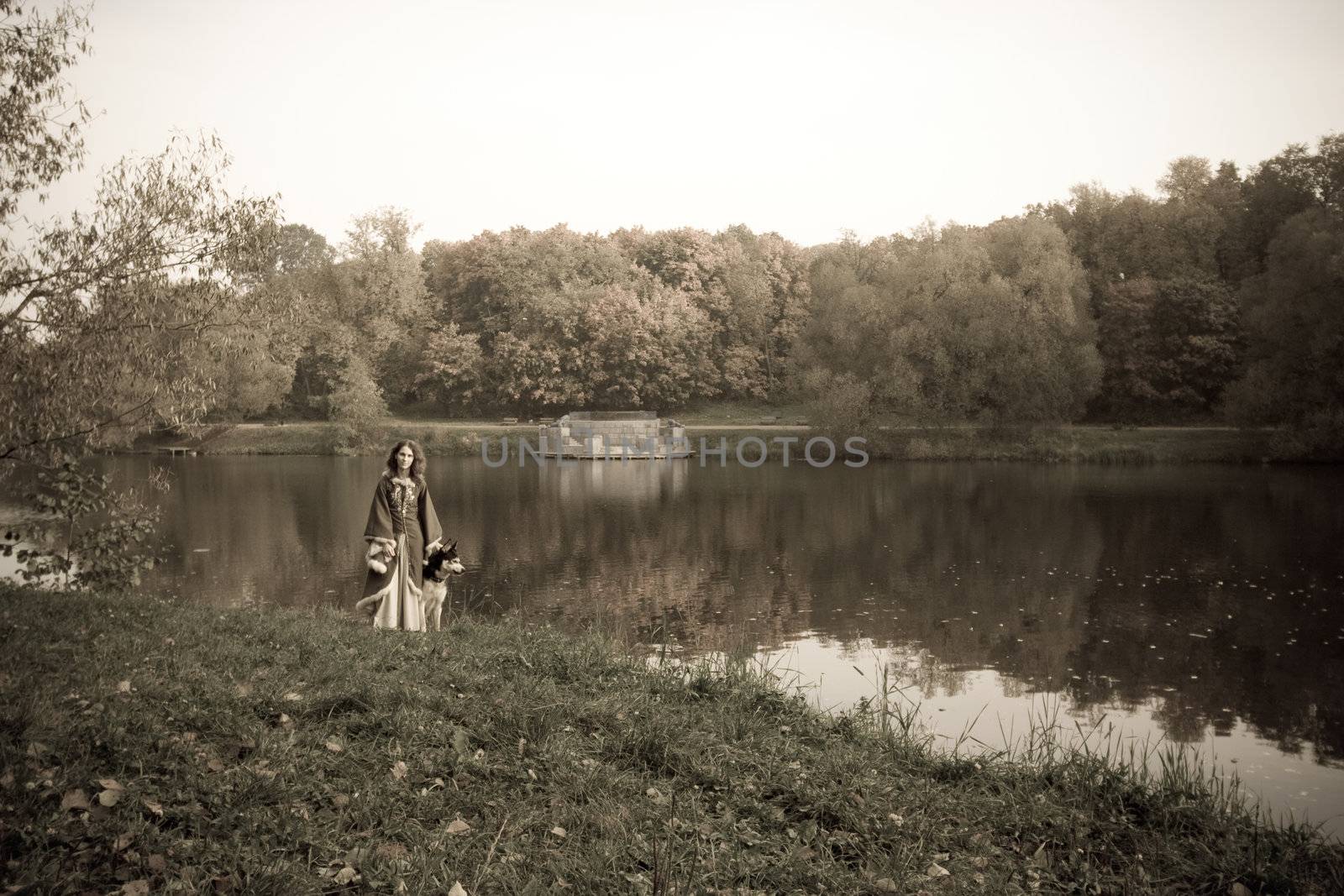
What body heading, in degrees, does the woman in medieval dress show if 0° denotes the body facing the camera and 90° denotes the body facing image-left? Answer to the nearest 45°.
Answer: approximately 0°

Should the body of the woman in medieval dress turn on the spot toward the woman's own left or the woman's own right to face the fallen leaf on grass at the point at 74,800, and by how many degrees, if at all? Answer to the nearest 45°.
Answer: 0° — they already face it

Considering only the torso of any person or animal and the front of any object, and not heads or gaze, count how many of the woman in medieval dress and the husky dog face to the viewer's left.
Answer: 0

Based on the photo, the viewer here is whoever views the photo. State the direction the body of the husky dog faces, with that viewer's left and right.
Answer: facing the viewer and to the right of the viewer
